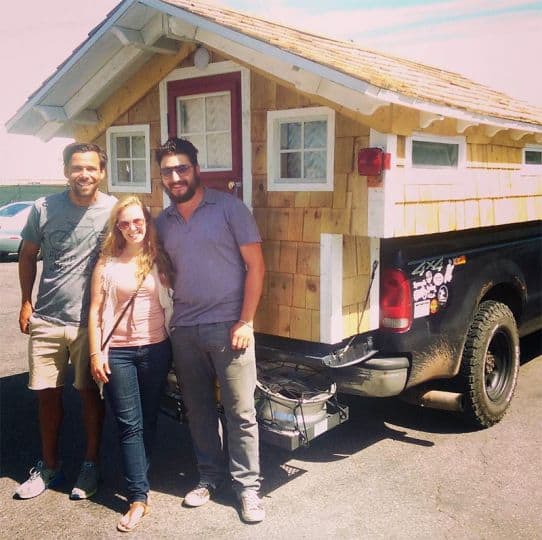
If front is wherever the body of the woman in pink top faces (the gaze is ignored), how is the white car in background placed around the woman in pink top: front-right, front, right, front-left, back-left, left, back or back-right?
back

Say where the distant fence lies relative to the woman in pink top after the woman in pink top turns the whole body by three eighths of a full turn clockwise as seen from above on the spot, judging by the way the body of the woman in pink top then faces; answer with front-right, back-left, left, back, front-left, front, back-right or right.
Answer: front-right

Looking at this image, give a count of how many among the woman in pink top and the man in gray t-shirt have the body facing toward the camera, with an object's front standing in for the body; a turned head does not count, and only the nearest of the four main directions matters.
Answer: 2

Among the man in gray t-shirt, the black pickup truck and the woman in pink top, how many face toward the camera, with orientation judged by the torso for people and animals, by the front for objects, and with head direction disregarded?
2

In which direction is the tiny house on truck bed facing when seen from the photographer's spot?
facing the viewer and to the left of the viewer

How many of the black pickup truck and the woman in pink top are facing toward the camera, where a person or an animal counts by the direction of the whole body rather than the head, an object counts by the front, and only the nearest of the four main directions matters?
1

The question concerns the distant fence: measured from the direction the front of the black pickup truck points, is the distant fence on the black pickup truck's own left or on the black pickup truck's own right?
on the black pickup truck's own left

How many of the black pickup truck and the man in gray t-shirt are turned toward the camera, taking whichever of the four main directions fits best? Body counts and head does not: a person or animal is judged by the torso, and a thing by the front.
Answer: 1

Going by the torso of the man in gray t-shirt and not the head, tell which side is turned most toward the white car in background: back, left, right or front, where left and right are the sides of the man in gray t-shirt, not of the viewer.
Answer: back
